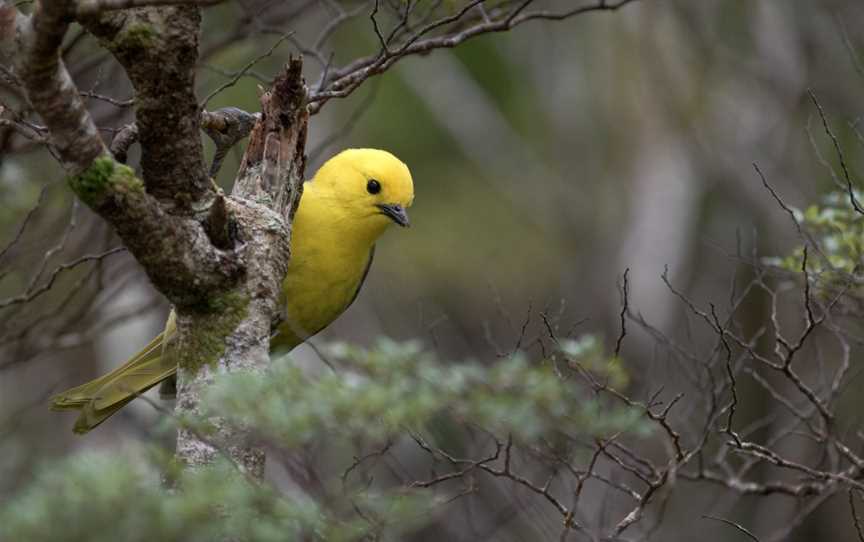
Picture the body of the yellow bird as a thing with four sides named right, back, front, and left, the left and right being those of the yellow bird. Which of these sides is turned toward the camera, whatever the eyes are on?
right
